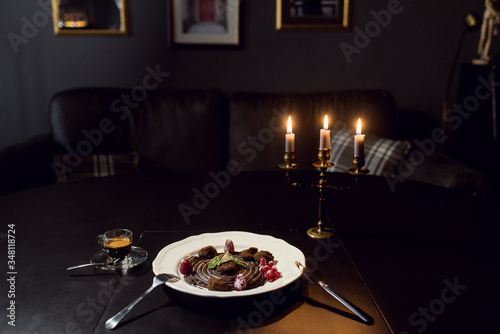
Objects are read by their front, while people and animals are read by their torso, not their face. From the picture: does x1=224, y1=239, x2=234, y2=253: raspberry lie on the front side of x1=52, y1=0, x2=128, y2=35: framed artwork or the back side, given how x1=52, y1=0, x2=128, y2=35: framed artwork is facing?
on the front side

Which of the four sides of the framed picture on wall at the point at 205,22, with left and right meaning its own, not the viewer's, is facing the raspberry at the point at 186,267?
front

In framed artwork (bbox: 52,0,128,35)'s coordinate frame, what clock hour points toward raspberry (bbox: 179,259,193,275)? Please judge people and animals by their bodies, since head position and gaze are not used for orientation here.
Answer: The raspberry is roughly at 12 o'clock from the framed artwork.

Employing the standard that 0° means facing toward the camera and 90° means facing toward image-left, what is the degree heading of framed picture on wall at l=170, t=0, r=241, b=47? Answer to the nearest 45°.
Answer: approximately 0°

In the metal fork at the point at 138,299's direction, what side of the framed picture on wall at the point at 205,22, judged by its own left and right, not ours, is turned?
front

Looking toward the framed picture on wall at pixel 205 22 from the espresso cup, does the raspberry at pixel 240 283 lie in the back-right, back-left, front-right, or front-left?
back-right

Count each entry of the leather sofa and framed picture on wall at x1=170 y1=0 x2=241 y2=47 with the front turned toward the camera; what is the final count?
2

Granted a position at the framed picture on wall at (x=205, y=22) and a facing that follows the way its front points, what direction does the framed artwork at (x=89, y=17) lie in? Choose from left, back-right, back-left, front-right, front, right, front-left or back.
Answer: right
